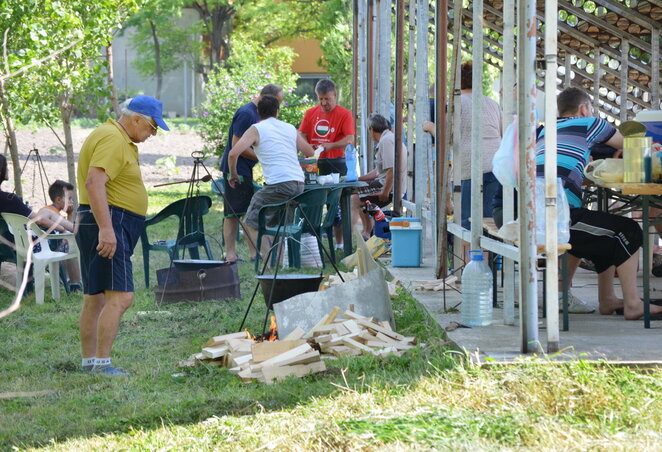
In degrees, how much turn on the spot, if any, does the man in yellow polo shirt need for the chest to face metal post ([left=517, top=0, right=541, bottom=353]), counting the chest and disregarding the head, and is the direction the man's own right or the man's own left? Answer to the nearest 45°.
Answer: approximately 45° to the man's own right

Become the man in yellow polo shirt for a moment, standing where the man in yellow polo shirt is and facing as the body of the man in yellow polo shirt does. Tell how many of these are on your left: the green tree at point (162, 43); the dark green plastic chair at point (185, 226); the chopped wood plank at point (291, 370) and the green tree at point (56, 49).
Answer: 3

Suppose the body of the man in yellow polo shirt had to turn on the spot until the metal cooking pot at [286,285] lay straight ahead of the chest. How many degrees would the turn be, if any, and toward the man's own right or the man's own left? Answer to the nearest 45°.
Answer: approximately 45° to the man's own left

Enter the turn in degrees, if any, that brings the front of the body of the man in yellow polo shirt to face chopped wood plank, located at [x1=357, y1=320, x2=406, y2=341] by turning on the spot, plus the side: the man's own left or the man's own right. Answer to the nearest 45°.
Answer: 0° — they already face it

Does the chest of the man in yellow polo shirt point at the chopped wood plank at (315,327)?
yes

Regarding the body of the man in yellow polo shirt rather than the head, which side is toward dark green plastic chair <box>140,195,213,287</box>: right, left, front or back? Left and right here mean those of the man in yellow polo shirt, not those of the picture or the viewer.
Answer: left

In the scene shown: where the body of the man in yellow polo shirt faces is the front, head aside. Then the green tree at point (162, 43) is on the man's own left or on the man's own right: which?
on the man's own left

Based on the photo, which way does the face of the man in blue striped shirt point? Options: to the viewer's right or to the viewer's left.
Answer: to the viewer's right

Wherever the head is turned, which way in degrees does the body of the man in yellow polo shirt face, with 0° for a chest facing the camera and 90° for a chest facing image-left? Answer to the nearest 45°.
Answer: approximately 270°

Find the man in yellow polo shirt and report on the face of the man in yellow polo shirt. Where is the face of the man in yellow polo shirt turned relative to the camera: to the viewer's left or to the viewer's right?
to the viewer's right

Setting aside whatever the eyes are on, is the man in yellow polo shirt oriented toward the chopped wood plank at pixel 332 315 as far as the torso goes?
yes
